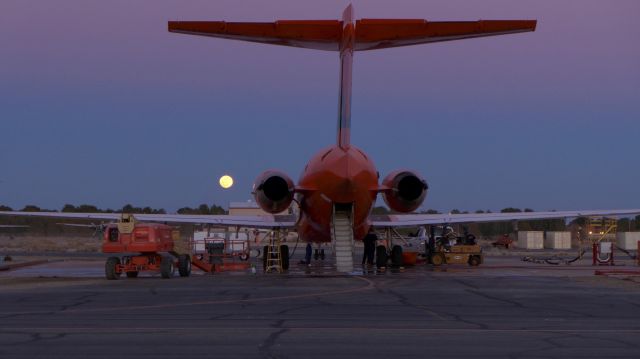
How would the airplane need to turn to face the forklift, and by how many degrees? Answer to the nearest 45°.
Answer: approximately 45° to its right

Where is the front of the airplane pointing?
away from the camera

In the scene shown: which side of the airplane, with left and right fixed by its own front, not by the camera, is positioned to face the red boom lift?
left
